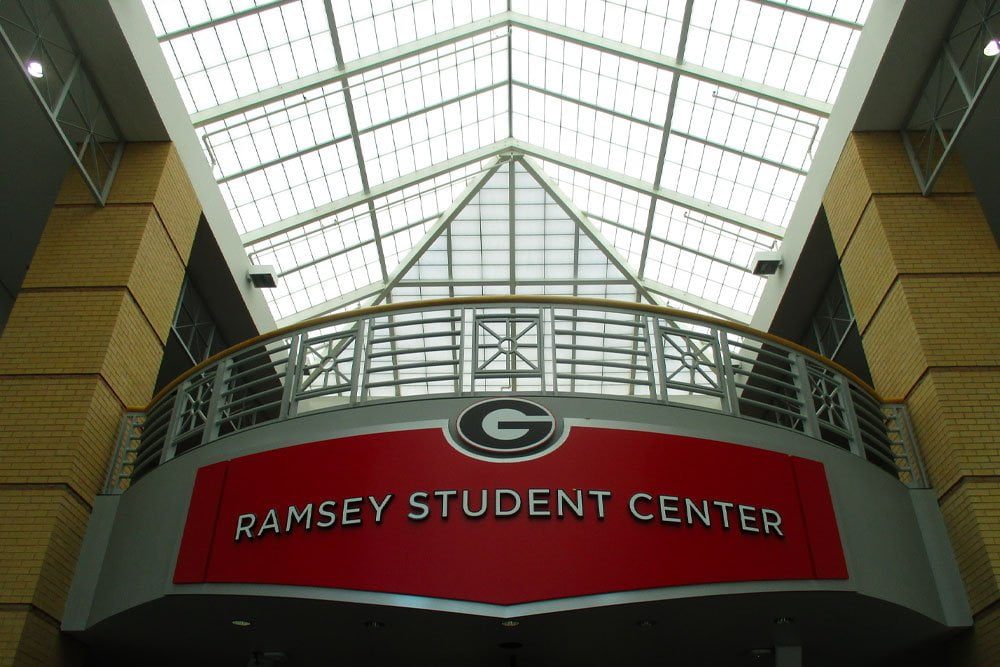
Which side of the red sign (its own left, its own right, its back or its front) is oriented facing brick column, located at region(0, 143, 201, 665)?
right

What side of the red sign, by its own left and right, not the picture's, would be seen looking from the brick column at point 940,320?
left

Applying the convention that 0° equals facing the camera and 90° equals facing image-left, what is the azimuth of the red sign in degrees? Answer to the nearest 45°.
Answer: approximately 0°
